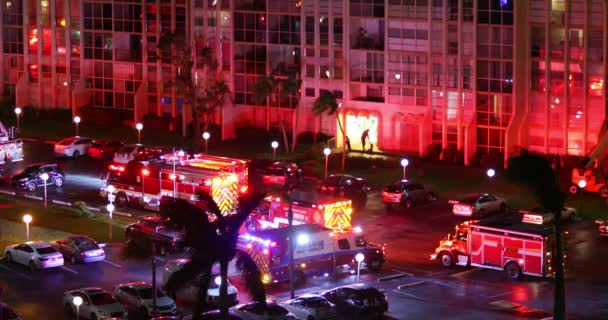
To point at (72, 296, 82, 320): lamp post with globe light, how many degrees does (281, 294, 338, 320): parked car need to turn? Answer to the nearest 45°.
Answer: approximately 45° to its left

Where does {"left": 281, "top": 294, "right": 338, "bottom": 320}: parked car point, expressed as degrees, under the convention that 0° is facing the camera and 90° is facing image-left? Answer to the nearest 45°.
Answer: approximately 135°

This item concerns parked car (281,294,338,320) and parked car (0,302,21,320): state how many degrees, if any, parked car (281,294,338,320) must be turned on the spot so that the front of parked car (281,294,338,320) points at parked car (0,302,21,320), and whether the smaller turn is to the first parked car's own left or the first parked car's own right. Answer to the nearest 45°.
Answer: approximately 45° to the first parked car's own left
